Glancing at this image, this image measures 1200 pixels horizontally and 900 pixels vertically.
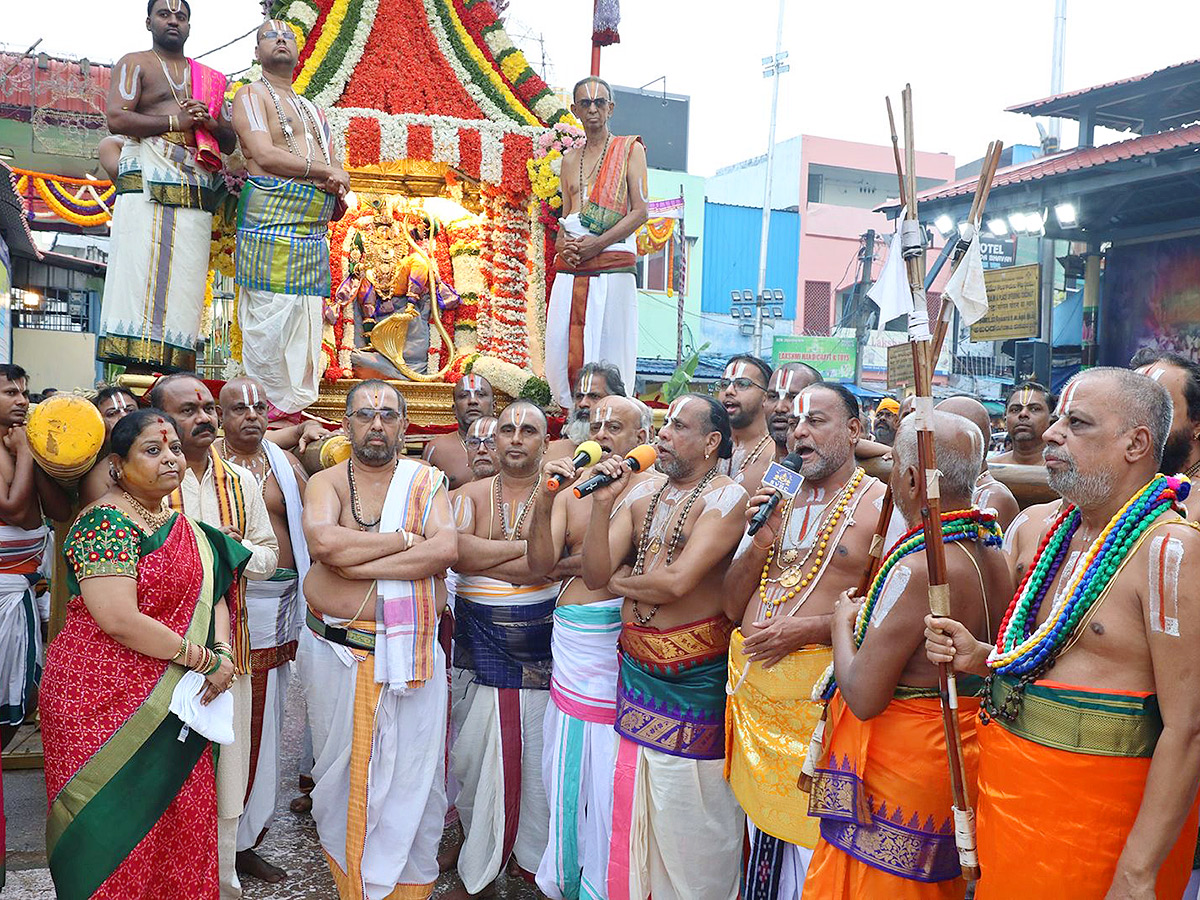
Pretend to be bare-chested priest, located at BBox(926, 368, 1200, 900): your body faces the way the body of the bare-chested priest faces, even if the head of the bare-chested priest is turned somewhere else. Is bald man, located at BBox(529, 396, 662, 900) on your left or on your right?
on your right

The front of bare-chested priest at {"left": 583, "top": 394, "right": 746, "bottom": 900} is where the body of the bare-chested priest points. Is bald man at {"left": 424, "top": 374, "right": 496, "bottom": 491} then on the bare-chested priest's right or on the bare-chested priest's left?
on the bare-chested priest's right

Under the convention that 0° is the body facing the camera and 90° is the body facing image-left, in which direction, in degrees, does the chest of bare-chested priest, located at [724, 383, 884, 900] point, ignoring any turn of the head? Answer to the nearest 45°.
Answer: approximately 45°

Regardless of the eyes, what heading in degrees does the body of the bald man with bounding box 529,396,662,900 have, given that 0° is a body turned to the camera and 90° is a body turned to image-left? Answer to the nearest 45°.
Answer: approximately 45°

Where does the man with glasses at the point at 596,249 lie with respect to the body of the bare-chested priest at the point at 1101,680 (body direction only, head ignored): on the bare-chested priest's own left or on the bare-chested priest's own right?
on the bare-chested priest's own right
